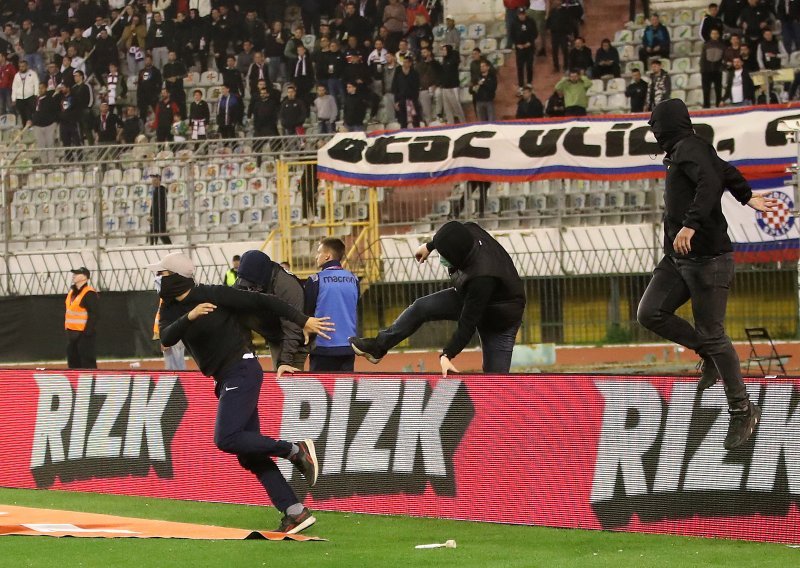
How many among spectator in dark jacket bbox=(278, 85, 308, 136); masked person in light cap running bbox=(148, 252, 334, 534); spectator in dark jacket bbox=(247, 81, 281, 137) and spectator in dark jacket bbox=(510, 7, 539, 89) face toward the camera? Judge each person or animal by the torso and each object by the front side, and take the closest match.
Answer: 3

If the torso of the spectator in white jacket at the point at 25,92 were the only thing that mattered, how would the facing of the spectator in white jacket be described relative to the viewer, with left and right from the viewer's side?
facing the viewer

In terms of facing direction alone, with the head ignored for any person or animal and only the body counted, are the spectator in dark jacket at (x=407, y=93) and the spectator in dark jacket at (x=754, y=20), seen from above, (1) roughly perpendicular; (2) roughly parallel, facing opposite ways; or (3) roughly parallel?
roughly parallel

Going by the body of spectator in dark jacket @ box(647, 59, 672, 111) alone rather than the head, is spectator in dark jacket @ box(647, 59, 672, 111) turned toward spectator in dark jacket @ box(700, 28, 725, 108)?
no

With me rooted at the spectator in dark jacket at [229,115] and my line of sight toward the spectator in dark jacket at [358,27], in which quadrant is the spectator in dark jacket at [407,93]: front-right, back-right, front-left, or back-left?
front-right

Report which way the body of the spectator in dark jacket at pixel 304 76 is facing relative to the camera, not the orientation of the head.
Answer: toward the camera

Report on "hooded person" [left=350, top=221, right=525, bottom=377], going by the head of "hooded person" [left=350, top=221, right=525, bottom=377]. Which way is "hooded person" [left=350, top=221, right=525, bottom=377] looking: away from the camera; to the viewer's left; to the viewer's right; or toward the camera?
to the viewer's left

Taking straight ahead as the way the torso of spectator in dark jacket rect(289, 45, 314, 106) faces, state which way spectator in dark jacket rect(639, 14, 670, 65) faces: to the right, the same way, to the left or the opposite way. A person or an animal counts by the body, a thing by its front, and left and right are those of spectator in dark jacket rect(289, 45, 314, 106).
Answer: the same way

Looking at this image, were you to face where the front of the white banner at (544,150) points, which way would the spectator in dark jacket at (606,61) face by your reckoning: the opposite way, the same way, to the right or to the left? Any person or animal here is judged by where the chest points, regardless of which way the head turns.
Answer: the same way

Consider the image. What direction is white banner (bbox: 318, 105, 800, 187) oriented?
toward the camera

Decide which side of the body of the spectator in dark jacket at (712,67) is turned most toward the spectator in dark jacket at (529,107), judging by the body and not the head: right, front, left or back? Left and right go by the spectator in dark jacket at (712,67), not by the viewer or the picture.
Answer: right

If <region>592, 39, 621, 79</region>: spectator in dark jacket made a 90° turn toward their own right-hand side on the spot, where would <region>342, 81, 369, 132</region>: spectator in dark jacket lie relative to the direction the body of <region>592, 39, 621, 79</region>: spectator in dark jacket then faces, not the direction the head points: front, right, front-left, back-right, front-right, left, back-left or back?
front

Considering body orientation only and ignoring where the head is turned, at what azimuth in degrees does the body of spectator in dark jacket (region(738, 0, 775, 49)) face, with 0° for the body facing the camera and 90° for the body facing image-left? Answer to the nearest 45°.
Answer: approximately 0°

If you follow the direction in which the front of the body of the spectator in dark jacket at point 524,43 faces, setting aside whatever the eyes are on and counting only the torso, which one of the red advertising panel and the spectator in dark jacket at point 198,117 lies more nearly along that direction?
the red advertising panel

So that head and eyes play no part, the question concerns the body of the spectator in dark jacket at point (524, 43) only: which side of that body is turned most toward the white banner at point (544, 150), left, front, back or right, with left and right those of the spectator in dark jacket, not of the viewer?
front

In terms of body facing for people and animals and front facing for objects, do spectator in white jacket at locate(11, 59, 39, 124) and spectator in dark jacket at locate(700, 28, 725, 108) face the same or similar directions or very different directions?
same or similar directions
